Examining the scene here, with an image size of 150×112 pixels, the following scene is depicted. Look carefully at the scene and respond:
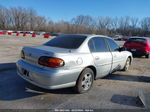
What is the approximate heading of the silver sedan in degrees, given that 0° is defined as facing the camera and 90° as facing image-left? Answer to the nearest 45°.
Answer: approximately 225°

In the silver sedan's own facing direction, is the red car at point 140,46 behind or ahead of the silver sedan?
ahead
